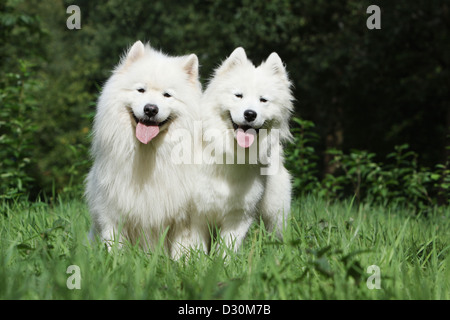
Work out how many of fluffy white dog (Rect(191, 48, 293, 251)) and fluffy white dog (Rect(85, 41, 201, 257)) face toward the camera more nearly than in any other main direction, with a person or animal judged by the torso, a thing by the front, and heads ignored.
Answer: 2

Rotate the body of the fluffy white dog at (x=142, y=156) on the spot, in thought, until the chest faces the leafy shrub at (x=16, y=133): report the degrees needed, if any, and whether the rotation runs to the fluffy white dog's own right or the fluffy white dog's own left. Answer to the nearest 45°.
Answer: approximately 135° to the fluffy white dog's own right

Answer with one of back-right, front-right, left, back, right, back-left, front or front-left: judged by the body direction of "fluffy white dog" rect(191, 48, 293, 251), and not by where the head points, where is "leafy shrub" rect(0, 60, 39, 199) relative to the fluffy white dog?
back-right

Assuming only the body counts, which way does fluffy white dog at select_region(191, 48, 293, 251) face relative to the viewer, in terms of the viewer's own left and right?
facing the viewer
